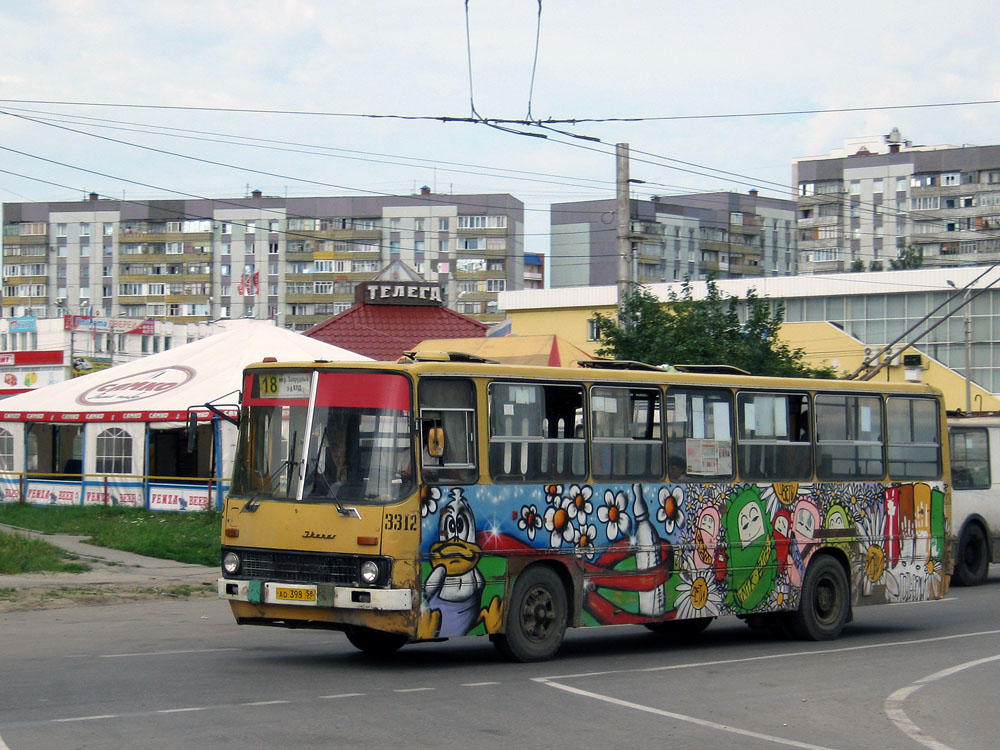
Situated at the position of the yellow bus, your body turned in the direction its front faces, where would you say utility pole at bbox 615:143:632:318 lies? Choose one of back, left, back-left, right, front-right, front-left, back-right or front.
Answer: back-right

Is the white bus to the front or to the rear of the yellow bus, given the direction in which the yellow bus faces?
to the rear

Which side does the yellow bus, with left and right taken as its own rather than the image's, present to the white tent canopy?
right

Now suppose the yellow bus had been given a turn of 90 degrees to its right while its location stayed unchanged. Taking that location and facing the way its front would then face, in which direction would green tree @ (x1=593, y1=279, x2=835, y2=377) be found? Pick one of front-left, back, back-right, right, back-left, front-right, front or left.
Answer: front-right

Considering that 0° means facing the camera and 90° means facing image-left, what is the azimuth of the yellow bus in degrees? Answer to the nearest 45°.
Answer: approximately 45°
